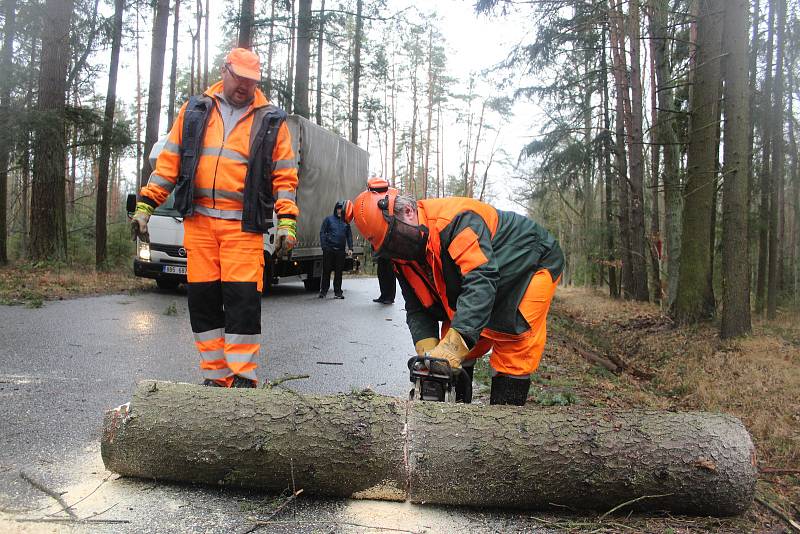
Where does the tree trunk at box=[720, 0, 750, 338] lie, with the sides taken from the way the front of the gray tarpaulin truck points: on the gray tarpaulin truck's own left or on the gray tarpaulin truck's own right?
on the gray tarpaulin truck's own left

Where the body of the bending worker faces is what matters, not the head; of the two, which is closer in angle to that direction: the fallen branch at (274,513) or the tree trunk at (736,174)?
the fallen branch

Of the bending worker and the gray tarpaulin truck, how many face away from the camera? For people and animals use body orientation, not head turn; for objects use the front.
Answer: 0

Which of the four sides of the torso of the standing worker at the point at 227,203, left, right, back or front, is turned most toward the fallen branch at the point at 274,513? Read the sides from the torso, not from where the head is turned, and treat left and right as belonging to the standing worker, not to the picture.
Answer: front

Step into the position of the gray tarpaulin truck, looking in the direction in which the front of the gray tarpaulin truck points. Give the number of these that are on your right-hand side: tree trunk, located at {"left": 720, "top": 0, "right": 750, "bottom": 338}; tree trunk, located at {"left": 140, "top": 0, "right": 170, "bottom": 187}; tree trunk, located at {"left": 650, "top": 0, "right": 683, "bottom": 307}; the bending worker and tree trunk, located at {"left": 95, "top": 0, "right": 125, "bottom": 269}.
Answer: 2

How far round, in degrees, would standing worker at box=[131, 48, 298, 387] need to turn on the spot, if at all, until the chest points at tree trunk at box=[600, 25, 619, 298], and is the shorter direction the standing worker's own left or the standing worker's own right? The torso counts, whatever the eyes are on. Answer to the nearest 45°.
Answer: approximately 135° to the standing worker's own left

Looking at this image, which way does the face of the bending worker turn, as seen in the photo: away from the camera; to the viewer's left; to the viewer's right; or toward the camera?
to the viewer's left

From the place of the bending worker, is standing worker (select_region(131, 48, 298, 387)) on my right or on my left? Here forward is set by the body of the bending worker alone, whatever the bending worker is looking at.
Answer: on my right

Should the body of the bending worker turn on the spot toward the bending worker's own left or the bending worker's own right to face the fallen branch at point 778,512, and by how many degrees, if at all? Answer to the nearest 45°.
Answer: approximately 135° to the bending worker's own left

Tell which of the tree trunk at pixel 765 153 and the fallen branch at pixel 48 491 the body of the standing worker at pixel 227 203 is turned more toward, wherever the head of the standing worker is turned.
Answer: the fallen branch

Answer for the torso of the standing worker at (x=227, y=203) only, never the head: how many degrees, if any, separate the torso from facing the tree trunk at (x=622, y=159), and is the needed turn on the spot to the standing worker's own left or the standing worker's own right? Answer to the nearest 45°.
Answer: approximately 135° to the standing worker's own left

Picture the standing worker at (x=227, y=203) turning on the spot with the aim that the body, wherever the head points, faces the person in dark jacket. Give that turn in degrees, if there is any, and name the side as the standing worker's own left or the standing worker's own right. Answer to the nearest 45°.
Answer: approximately 180°

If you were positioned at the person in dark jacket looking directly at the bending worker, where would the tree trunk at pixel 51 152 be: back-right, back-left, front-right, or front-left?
back-right

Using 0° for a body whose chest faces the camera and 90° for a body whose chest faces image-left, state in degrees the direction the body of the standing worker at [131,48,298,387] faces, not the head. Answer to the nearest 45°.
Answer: approximately 0°

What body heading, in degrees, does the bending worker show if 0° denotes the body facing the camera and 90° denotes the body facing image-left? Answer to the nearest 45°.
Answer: approximately 45°

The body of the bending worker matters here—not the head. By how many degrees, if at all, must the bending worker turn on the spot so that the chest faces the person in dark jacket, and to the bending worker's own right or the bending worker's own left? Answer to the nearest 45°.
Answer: approximately 135° to the bending worker's own right

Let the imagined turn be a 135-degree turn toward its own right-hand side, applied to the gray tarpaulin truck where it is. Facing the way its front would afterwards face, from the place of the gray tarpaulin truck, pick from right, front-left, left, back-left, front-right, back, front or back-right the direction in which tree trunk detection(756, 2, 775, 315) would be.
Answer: right
